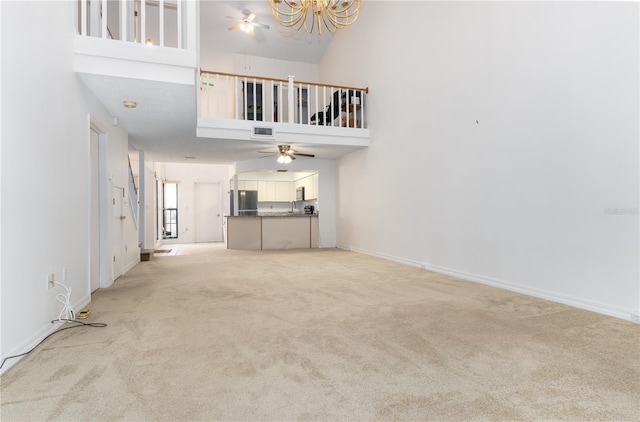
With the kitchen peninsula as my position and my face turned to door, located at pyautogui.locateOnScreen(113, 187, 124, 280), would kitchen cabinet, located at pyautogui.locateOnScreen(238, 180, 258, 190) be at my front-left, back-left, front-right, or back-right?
back-right

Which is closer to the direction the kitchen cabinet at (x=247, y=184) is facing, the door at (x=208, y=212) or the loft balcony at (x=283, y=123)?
the loft balcony

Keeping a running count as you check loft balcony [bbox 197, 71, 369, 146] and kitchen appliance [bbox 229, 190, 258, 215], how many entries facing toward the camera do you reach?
2
